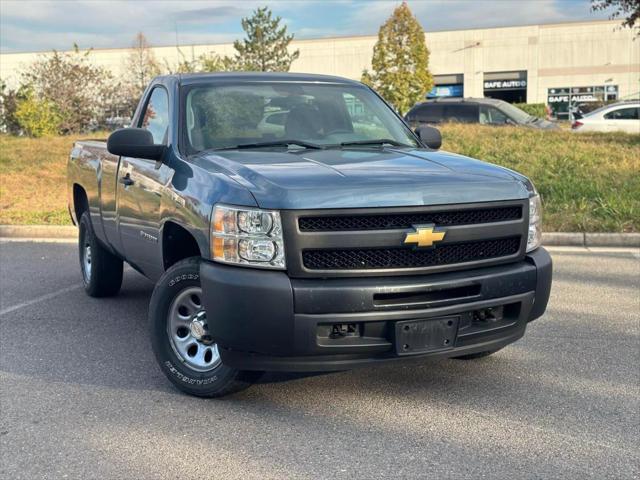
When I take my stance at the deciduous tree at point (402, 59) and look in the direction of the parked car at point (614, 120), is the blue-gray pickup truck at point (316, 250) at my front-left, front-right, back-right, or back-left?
front-right

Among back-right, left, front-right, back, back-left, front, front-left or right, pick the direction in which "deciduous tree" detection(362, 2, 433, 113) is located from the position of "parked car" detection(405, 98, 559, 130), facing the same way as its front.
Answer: left

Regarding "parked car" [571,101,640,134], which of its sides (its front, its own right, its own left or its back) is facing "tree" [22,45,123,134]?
back

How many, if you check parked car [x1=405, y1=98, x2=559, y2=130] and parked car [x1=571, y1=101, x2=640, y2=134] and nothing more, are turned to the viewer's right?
2

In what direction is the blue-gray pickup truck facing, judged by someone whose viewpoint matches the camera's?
facing the viewer and to the right of the viewer

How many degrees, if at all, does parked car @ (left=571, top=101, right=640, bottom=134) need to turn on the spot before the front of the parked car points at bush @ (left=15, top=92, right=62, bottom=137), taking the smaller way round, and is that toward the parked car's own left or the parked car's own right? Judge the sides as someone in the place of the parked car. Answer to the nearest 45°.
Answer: approximately 180°

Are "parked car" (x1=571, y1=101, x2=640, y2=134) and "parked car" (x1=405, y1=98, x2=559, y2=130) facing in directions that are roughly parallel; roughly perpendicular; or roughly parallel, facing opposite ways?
roughly parallel

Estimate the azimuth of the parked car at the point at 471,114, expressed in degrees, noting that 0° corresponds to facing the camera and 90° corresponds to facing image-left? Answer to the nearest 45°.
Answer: approximately 270°

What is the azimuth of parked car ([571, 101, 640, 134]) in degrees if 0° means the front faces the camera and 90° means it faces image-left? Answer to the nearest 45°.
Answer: approximately 270°

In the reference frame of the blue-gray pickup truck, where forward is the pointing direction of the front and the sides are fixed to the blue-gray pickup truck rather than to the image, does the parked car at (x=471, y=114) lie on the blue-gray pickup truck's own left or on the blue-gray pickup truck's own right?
on the blue-gray pickup truck's own left

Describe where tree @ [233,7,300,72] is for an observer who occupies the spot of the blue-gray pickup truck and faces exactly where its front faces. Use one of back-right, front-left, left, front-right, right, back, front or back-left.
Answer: back-left

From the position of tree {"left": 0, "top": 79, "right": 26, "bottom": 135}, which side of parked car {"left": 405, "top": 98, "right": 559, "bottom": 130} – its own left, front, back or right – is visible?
back

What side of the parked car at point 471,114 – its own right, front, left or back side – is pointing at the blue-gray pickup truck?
right
